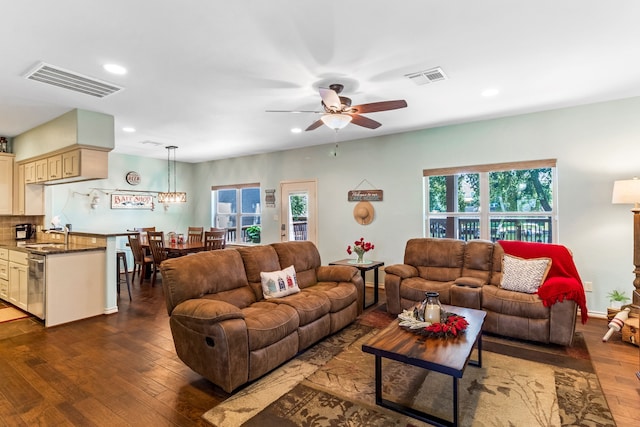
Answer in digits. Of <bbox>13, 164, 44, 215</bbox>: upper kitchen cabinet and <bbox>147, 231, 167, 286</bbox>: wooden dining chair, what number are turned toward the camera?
1

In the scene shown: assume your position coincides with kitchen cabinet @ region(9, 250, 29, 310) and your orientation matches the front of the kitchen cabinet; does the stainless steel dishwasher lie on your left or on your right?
on your left

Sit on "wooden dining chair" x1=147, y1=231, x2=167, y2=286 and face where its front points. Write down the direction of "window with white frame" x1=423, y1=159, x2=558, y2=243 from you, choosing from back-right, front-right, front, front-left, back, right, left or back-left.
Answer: right

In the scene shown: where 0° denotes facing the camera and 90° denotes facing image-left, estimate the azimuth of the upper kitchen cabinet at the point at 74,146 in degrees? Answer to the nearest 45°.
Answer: approximately 45°

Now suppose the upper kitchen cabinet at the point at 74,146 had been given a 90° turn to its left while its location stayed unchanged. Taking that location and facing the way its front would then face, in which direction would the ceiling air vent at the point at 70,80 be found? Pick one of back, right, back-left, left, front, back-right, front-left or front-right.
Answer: front-right

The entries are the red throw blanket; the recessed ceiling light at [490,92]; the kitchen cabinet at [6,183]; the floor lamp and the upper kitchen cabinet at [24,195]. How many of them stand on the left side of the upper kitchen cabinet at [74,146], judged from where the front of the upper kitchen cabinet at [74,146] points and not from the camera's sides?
3

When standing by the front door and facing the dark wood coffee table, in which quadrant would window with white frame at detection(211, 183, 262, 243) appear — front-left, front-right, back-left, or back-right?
back-right

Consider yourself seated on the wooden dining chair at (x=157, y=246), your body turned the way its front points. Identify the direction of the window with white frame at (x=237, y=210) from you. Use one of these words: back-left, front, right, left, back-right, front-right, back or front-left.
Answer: front

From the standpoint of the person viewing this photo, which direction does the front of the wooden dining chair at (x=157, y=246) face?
facing away from the viewer and to the right of the viewer

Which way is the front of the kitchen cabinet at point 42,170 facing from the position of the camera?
facing the viewer and to the left of the viewer
